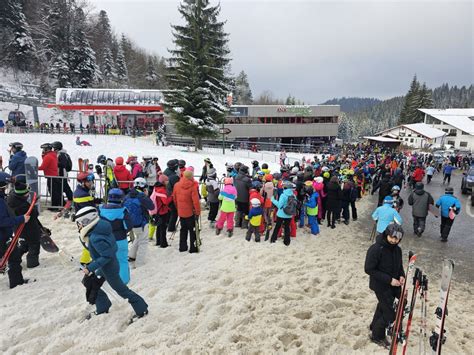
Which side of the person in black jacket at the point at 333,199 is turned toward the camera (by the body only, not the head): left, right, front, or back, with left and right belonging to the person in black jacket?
back

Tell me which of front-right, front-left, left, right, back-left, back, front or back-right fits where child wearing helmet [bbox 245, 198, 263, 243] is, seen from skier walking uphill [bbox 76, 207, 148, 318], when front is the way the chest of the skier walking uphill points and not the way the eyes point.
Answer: back-right

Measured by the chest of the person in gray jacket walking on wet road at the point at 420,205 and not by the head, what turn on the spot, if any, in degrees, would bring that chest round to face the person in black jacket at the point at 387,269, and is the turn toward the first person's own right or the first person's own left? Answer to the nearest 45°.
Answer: approximately 180°

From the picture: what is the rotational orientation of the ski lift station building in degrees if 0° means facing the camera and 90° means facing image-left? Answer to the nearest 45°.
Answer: approximately 0°

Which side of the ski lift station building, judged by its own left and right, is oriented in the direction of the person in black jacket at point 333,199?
front

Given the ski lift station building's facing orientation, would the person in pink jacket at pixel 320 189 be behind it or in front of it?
in front

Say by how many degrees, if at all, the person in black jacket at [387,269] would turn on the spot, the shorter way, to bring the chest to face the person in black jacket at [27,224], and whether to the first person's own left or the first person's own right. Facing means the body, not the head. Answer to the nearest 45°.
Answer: approximately 135° to the first person's own right

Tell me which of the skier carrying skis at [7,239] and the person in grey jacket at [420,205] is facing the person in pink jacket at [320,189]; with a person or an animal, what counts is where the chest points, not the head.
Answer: the skier carrying skis at [7,239]
